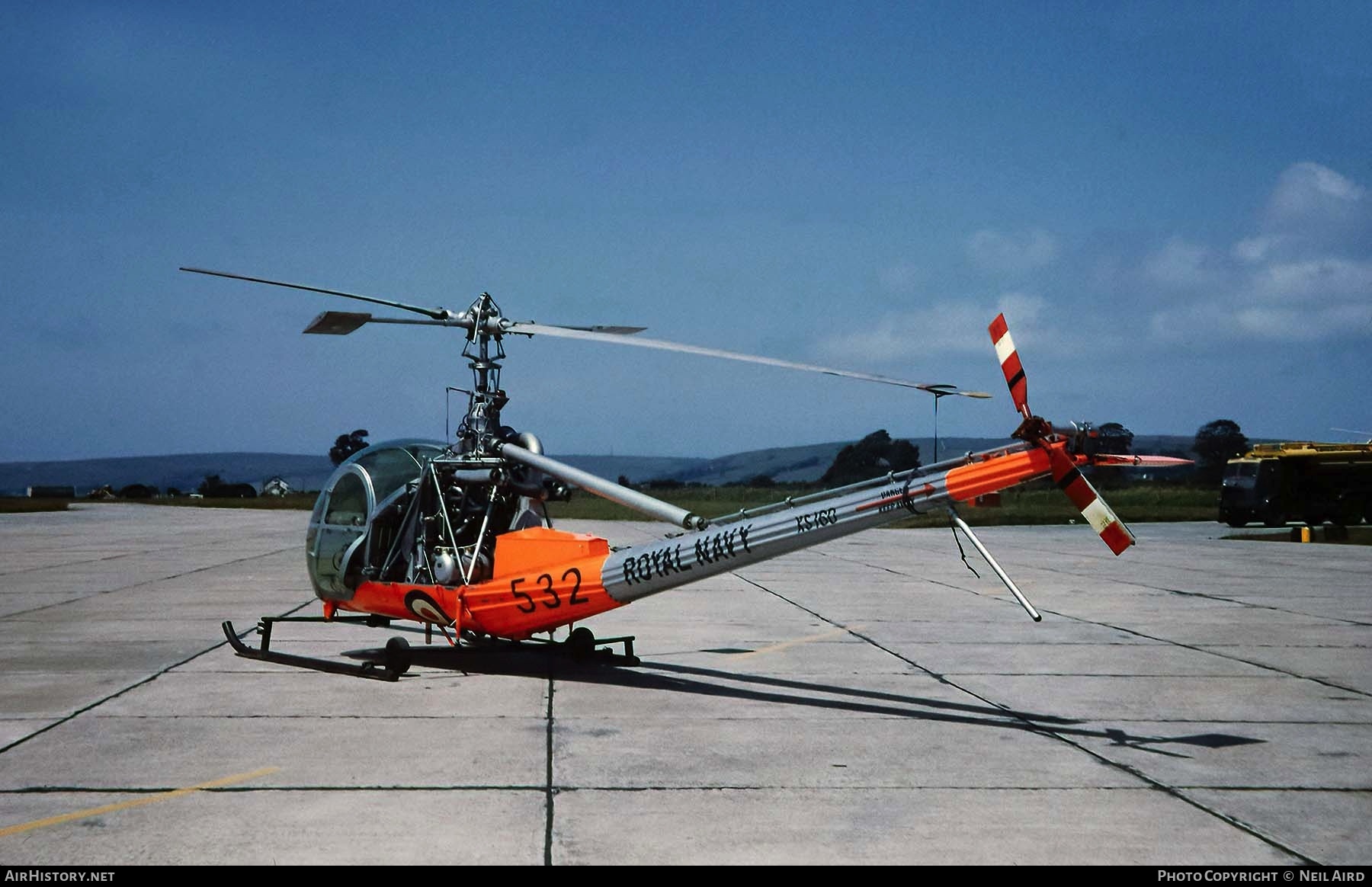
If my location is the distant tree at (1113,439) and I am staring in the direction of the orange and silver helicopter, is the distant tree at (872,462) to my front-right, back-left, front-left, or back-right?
front-right

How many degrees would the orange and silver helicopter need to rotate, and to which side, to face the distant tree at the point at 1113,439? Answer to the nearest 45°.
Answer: approximately 180°
